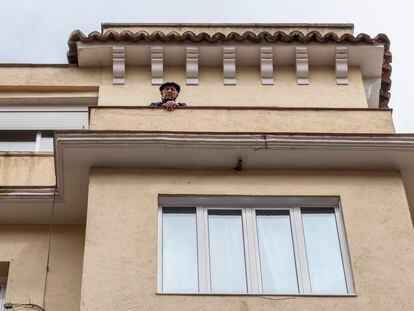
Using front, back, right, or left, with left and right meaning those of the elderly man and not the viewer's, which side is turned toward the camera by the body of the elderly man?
front

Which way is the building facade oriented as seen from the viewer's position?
toward the camera

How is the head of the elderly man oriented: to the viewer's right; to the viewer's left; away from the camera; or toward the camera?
toward the camera
